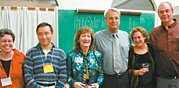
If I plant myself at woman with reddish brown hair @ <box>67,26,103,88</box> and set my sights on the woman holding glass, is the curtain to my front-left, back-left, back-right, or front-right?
back-left

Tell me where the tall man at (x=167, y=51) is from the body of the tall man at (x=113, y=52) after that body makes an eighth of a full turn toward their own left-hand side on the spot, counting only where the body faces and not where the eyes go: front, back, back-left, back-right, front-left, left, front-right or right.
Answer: front-left

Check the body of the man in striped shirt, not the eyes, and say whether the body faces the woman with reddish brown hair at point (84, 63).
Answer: no

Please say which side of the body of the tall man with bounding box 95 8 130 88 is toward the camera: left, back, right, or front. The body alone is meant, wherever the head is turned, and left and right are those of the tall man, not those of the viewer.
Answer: front

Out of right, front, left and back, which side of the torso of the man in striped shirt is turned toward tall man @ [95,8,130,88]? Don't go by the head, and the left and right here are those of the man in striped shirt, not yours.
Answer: left

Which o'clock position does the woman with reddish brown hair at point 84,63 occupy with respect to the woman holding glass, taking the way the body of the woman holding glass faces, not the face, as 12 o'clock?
The woman with reddish brown hair is roughly at 2 o'clock from the woman holding glass.

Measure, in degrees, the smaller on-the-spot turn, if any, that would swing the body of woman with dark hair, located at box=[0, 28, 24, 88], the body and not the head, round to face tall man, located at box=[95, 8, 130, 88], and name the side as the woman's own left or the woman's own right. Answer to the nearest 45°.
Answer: approximately 90° to the woman's own left

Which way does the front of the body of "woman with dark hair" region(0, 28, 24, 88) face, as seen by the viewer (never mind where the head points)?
toward the camera

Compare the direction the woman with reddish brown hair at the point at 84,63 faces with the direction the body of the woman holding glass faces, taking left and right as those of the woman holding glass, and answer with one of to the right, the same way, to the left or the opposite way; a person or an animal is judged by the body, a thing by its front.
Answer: the same way

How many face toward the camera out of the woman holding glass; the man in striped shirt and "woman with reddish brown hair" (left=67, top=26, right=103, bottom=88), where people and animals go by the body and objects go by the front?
3

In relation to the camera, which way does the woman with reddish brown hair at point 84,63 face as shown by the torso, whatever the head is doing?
toward the camera

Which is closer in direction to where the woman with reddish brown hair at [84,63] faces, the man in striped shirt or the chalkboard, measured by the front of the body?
the man in striped shirt

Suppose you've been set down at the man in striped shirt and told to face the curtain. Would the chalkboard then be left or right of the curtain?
right

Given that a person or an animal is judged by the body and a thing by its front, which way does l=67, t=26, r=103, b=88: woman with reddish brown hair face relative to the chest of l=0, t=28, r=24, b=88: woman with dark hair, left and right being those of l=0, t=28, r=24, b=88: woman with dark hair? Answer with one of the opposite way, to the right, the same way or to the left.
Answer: the same way

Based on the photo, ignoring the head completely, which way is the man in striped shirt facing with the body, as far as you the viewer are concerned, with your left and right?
facing the viewer

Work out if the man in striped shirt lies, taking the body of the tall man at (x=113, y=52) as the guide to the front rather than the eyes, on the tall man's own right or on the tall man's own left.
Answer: on the tall man's own right
